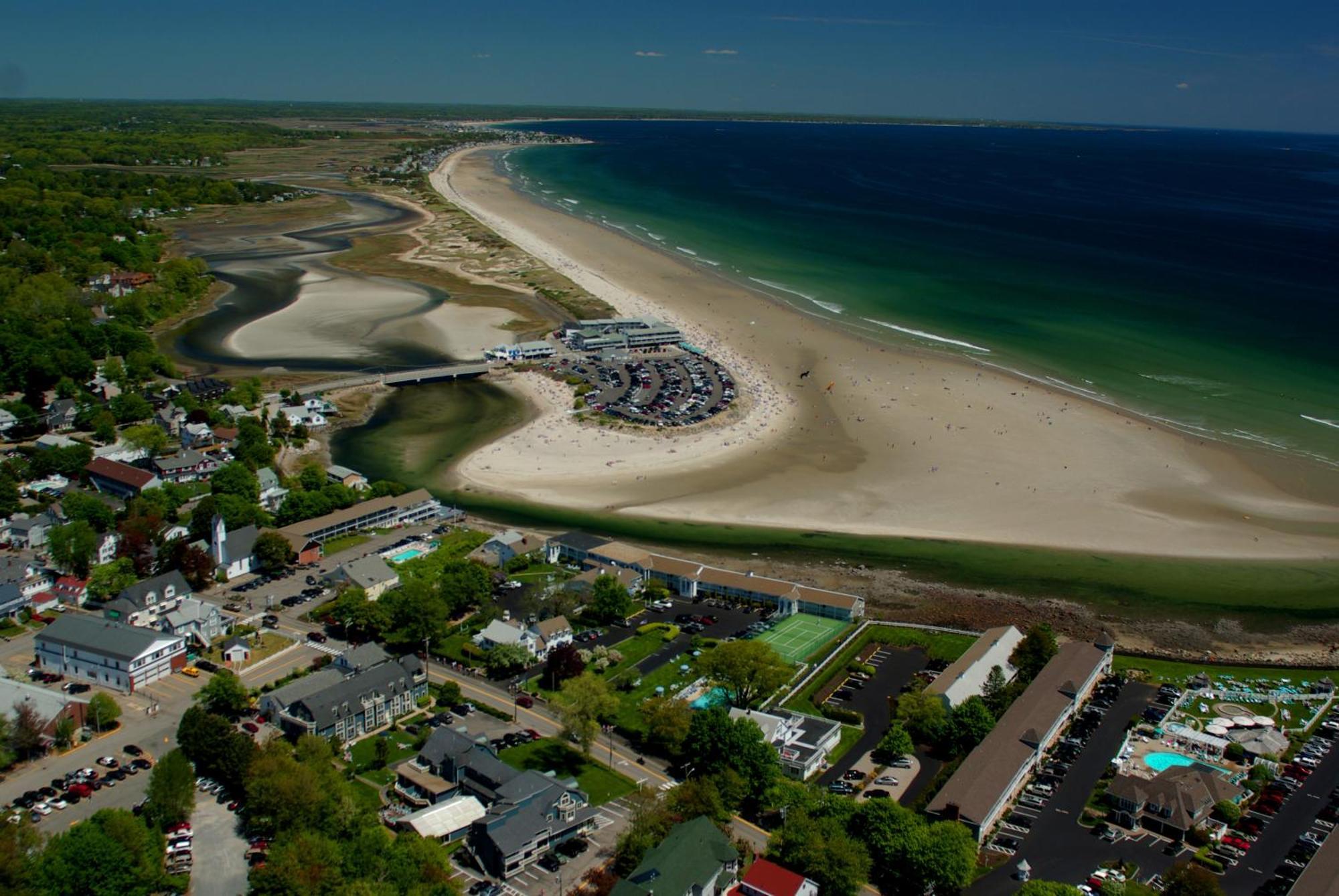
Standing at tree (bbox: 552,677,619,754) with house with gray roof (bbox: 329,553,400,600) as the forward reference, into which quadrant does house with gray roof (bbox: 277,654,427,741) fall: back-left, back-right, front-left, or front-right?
front-left

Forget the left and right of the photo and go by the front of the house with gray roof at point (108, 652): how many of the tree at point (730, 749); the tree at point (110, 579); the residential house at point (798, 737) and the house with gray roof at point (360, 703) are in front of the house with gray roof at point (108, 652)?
3

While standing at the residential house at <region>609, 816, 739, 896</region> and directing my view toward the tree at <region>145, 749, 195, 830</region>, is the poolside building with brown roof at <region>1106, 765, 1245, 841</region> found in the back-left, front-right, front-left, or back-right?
back-right

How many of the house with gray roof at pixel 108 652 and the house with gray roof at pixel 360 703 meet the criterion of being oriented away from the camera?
0

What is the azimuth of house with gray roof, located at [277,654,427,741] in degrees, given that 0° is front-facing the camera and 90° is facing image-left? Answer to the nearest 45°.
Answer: approximately 315°

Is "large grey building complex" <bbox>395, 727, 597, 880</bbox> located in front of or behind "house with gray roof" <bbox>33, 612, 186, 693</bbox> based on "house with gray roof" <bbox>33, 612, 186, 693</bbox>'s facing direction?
in front

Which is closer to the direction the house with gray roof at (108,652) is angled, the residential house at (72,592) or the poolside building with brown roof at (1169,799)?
the poolside building with brown roof

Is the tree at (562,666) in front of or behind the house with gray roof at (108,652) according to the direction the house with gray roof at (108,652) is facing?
in front

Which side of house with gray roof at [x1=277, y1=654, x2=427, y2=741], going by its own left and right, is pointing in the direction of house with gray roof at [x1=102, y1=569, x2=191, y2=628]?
back

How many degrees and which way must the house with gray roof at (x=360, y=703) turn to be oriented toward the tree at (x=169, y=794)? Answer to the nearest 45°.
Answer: approximately 90° to its right

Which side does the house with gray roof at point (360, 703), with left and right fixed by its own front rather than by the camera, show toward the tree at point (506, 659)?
left

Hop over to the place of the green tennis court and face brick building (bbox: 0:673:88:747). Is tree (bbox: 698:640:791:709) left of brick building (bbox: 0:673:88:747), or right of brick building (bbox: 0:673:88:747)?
left

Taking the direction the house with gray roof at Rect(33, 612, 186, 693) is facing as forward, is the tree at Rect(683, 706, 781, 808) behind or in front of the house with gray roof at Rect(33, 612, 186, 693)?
in front

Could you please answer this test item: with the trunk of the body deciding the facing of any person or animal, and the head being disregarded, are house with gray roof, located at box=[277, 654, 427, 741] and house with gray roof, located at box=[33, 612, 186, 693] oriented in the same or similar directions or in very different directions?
same or similar directions
